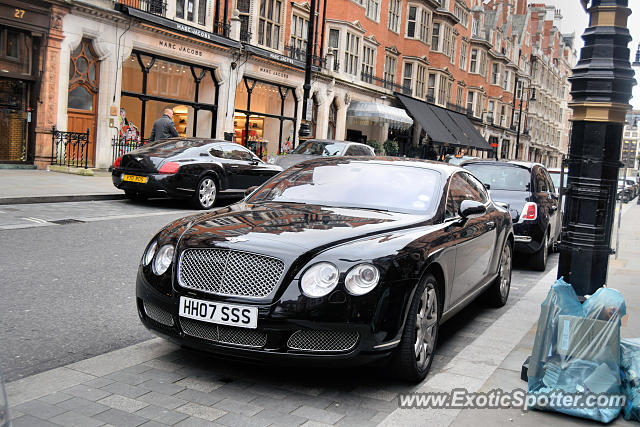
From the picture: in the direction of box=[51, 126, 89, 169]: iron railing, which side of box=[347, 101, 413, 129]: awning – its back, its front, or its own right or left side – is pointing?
right

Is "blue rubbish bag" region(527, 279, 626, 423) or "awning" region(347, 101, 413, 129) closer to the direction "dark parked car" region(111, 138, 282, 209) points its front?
the awning

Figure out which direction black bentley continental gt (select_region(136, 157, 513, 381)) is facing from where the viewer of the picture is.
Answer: facing the viewer and to the left of the viewer

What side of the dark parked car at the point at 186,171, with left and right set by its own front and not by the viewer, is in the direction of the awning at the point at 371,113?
front

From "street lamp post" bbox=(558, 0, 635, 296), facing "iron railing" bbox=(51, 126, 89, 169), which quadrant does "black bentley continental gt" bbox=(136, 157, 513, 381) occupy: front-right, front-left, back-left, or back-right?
front-left

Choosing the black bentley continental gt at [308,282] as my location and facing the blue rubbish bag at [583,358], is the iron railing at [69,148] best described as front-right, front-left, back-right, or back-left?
back-left

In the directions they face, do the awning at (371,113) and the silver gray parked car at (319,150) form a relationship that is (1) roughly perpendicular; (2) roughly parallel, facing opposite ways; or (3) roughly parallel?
roughly perpendicular

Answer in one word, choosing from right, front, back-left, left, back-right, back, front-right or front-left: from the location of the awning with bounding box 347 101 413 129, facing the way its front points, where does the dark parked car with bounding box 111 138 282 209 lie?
front-right

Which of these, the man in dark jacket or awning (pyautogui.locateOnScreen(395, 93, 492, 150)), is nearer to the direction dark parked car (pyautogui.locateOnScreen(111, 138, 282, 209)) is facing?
the awning

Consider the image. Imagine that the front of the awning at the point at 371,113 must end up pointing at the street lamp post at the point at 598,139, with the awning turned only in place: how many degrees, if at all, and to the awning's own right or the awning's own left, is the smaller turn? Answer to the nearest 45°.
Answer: approximately 45° to the awning's own right

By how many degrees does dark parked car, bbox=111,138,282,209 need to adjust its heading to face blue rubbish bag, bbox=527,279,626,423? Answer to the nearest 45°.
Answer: approximately 135° to its right

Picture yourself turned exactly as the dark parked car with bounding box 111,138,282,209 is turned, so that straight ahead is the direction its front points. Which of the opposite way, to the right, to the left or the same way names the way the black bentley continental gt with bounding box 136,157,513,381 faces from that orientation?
the opposite way

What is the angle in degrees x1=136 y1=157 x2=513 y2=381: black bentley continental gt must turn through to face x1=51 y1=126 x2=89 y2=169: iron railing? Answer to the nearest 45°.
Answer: approximately 90° to its right

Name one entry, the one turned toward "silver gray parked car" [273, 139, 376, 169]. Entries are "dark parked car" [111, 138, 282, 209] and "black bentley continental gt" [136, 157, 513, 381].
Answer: "dark parked car" [111, 138, 282, 209]

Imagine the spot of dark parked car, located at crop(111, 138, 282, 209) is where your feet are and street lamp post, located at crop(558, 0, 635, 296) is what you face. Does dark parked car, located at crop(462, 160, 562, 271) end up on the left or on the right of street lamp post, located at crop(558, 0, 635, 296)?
left

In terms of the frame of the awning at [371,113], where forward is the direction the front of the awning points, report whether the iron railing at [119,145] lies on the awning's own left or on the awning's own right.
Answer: on the awning's own right

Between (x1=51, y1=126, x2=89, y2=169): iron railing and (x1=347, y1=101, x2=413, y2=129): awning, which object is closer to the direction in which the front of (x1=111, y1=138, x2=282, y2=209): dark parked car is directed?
the awning
